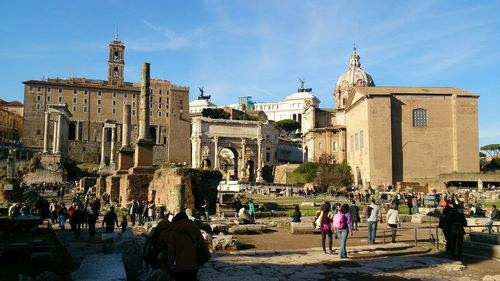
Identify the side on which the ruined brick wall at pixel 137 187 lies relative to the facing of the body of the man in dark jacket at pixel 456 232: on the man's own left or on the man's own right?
on the man's own left

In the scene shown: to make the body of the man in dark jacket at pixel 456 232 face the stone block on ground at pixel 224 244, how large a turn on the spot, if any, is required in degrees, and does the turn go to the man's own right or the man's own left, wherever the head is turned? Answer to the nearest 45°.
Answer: approximately 90° to the man's own left

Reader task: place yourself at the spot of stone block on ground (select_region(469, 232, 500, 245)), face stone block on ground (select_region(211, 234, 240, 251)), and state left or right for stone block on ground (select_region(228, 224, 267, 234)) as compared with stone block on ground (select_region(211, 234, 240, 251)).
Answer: right

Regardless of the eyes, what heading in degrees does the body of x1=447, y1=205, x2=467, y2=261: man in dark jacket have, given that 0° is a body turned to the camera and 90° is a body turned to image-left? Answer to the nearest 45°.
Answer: approximately 180°

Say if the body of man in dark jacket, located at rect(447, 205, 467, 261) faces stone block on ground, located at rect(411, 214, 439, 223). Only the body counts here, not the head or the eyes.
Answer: yes
